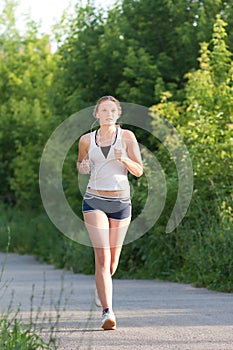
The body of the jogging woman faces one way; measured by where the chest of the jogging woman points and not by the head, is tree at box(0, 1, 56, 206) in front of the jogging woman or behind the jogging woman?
behind

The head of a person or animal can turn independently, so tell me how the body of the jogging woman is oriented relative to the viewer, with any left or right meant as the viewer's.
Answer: facing the viewer
